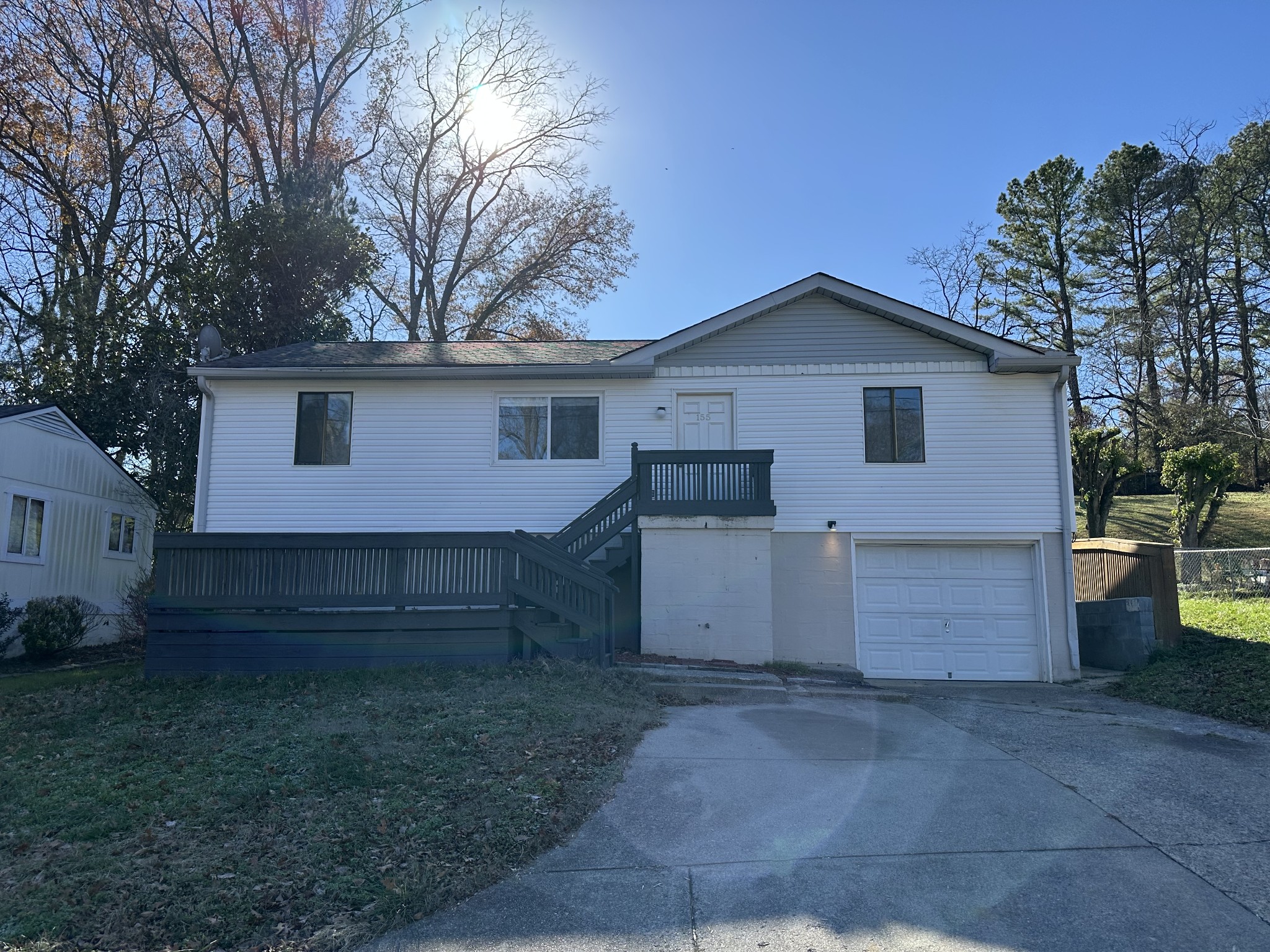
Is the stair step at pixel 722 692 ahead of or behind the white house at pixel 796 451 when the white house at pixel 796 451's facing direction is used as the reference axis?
ahead

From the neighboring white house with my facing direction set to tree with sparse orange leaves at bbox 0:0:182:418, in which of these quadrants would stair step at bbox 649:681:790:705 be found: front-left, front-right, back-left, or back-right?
back-right

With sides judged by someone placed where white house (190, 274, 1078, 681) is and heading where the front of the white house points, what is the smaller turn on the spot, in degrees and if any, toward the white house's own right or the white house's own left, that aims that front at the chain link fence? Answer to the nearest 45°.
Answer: approximately 90° to the white house's own left

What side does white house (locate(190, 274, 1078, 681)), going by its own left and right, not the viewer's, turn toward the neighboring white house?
right

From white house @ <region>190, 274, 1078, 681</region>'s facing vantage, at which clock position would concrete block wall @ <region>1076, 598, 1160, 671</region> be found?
The concrete block wall is roughly at 9 o'clock from the white house.

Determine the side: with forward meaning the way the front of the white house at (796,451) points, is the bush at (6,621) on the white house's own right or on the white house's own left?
on the white house's own right

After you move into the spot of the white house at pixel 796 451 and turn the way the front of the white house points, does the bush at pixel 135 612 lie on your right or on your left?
on your right

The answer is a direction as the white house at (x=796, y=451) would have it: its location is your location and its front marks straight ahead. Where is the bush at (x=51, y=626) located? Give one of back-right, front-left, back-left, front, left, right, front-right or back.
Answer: right

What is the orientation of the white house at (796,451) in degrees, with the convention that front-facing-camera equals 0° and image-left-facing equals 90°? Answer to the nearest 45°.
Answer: approximately 0°

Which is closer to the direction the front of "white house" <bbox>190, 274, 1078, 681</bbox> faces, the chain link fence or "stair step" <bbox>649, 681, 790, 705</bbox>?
the stair step
